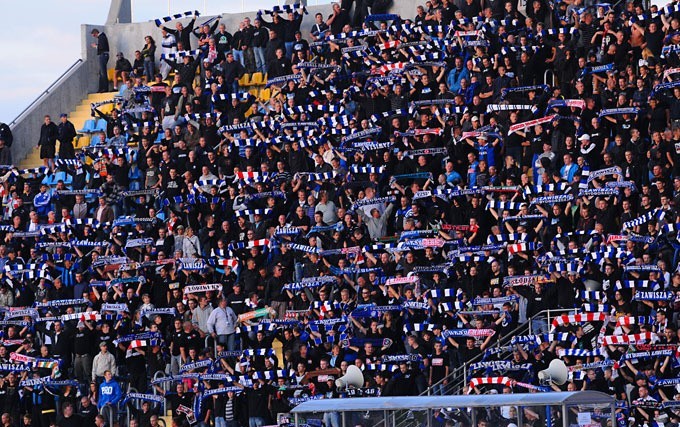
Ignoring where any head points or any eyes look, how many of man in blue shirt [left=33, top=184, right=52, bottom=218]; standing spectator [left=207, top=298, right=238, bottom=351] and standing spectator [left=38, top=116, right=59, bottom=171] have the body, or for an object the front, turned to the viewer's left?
0

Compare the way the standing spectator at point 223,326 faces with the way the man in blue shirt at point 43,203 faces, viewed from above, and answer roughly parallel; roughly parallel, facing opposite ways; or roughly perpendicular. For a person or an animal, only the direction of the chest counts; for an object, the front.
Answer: roughly parallel

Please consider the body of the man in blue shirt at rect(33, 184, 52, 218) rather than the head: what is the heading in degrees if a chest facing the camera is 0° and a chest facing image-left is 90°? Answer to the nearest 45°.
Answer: approximately 315°

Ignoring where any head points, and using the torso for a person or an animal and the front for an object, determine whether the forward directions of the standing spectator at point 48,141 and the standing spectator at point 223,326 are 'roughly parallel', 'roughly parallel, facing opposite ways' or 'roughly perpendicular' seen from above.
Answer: roughly parallel
